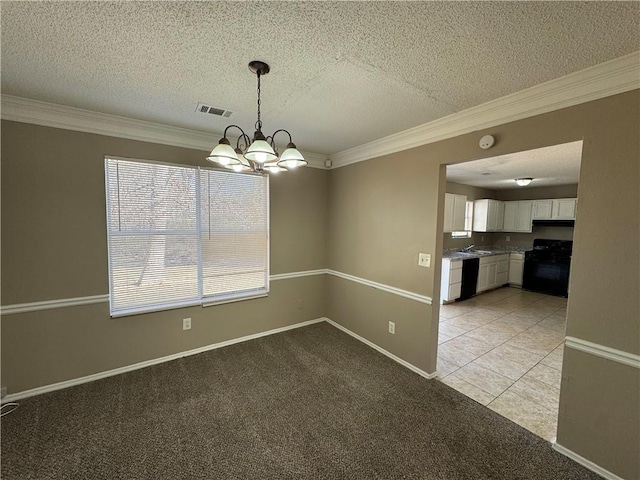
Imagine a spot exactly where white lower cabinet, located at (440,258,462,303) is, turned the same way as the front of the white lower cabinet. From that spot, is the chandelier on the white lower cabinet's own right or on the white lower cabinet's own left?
on the white lower cabinet's own right

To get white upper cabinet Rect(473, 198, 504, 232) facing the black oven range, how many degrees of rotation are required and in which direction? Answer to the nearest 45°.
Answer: approximately 45° to its left

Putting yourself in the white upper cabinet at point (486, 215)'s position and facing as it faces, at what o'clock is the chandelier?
The chandelier is roughly at 2 o'clock from the white upper cabinet.

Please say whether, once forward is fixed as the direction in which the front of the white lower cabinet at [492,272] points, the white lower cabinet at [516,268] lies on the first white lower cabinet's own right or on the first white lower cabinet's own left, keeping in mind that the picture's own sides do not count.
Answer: on the first white lower cabinet's own left

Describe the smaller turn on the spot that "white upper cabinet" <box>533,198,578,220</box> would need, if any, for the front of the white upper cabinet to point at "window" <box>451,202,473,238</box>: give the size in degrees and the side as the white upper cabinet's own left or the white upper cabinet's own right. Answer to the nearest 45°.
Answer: approximately 45° to the white upper cabinet's own right

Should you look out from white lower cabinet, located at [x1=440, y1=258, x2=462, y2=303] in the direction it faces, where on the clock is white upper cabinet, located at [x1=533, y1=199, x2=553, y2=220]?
The white upper cabinet is roughly at 9 o'clock from the white lower cabinet.

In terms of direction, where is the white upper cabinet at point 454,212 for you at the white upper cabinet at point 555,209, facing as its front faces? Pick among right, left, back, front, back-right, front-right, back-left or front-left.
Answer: front-right

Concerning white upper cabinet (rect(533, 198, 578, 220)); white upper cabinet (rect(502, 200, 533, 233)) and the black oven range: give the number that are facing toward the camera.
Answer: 3
